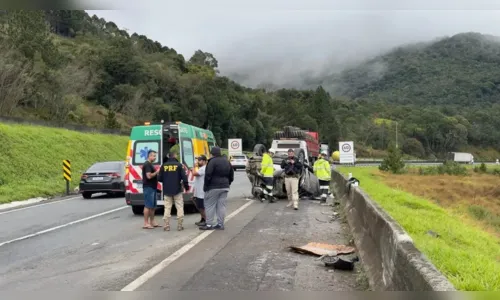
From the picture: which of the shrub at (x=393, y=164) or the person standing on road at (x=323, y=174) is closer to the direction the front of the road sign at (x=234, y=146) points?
the person standing on road

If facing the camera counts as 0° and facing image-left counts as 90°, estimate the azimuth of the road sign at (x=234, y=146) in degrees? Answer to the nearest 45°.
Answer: approximately 0°
